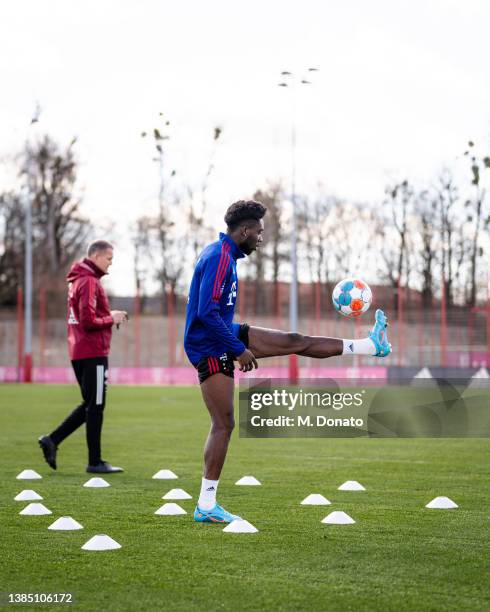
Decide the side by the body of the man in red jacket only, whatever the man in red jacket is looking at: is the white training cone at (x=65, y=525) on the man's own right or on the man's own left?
on the man's own right

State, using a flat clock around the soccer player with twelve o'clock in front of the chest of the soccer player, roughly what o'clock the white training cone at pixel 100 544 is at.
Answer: The white training cone is roughly at 4 o'clock from the soccer player.

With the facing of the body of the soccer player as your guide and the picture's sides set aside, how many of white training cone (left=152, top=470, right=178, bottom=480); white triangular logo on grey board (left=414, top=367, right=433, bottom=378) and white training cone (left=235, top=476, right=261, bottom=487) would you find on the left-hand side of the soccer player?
3

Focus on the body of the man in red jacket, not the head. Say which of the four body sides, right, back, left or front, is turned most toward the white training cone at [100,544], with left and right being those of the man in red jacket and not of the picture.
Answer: right

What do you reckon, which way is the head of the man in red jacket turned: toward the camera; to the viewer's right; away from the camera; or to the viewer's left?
to the viewer's right

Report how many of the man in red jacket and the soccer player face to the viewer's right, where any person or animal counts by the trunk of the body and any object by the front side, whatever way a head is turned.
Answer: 2

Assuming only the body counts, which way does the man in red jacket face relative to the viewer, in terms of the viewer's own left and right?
facing to the right of the viewer

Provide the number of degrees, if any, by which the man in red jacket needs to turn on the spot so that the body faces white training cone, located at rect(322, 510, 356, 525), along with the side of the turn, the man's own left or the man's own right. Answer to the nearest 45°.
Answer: approximately 45° to the man's own right

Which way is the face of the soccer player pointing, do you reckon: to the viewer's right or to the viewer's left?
to the viewer's right

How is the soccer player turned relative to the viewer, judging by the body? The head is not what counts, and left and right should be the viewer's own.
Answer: facing to the right of the viewer

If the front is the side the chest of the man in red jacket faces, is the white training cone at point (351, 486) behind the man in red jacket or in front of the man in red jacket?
in front

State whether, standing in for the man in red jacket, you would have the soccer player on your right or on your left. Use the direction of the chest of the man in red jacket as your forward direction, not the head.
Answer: on your right
